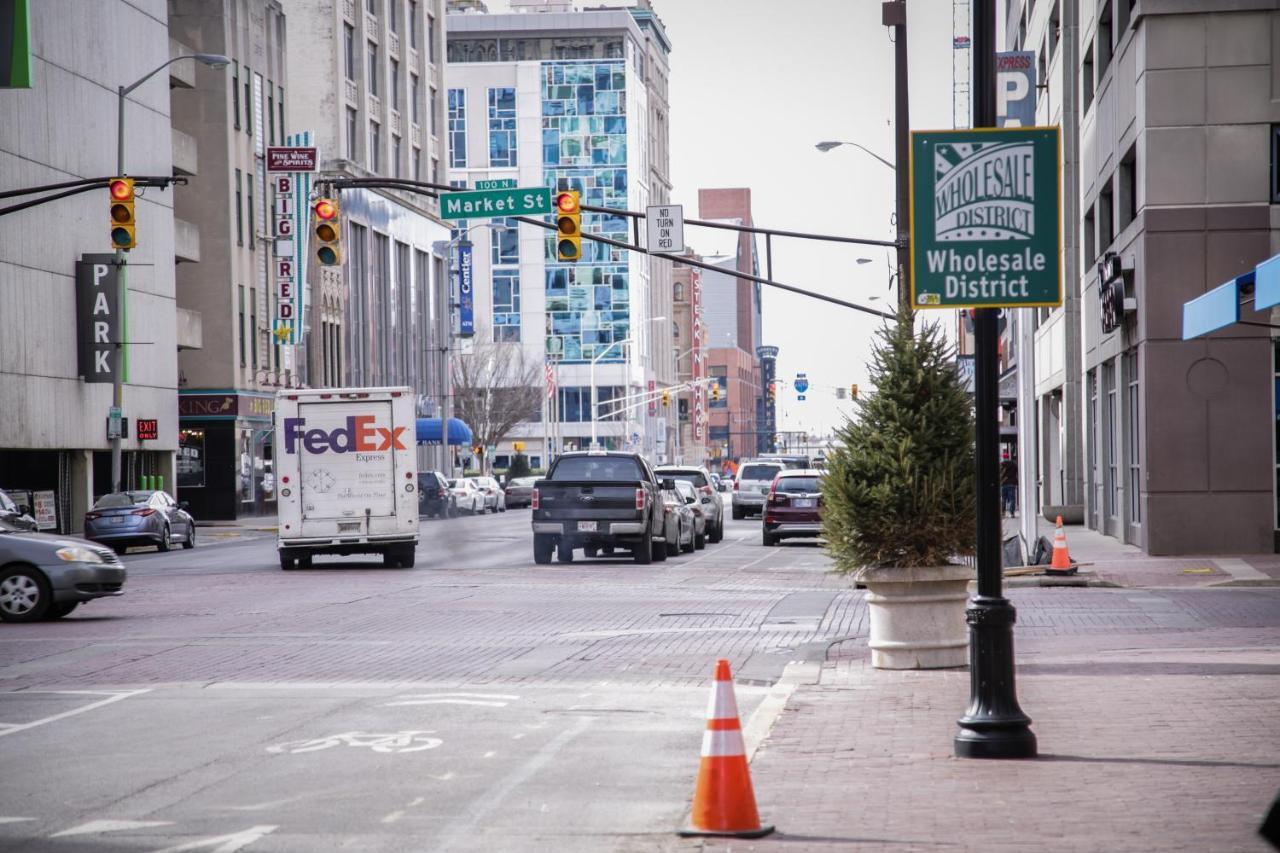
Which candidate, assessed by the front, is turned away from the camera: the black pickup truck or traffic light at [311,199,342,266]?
the black pickup truck

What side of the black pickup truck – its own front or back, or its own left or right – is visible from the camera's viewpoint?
back

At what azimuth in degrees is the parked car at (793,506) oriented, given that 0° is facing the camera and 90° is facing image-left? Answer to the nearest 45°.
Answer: approximately 180°

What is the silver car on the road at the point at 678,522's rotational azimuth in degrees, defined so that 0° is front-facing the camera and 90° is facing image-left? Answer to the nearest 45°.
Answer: approximately 180°

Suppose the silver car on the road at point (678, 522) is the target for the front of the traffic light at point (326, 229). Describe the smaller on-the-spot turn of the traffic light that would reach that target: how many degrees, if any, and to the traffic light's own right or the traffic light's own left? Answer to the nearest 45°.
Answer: approximately 135° to the traffic light's own left

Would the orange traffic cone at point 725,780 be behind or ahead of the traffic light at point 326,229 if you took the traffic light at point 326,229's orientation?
ahead

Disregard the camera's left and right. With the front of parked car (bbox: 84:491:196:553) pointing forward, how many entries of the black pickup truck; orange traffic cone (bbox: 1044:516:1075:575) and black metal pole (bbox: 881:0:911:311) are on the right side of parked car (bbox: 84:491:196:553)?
3

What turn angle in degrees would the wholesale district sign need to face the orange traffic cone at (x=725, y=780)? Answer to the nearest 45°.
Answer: approximately 45° to its right

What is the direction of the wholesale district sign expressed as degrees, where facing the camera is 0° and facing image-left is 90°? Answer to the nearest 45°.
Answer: approximately 0°

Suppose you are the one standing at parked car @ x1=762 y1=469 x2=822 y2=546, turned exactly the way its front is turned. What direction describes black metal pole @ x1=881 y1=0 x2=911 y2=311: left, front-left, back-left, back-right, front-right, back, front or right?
back

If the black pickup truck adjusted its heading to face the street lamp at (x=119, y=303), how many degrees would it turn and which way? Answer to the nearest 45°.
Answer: approximately 45° to its left

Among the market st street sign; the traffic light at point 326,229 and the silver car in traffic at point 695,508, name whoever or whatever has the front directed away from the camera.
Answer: the silver car in traffic

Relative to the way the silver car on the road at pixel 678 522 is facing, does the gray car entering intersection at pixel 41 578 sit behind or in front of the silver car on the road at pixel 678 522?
behind

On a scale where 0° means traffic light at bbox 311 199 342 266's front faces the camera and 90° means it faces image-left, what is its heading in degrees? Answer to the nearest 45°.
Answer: approximately 0°

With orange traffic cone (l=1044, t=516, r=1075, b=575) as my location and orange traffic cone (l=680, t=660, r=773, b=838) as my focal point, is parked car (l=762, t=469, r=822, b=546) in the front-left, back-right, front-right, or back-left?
back-right
